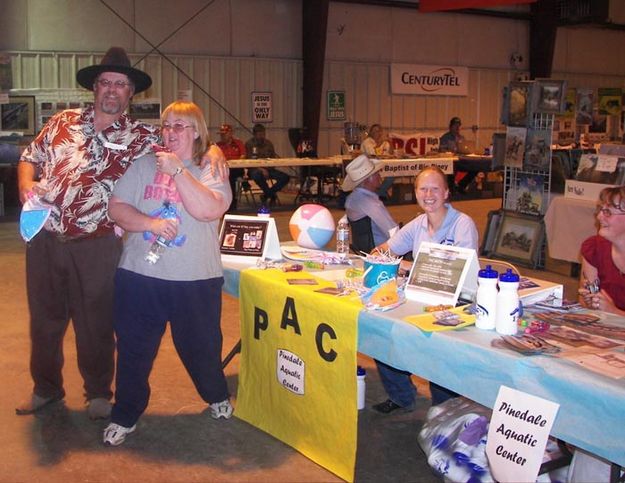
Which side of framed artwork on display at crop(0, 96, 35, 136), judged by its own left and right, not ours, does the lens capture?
front

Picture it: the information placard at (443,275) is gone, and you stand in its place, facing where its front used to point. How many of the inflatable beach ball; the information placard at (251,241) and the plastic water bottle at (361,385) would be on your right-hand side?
3

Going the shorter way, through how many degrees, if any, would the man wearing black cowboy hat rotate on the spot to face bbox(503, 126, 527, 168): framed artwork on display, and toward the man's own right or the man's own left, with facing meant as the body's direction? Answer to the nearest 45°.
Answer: approximately 135° to the man's own left

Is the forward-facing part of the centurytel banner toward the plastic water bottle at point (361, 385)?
yes

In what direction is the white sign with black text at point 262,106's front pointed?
toward the camera

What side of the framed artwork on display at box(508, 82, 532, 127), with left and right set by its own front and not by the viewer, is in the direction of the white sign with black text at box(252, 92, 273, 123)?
right

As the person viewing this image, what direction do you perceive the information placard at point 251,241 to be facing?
facing the viewer and to the left of the viewer

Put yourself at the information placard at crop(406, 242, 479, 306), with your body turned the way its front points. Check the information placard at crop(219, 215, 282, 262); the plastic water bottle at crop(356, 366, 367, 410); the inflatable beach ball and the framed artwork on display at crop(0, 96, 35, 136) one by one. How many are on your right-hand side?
4

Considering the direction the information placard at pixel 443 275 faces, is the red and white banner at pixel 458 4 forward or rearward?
rearward

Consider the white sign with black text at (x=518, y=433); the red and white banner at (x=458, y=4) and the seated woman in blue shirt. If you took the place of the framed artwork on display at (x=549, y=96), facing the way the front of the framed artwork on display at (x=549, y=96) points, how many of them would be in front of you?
2

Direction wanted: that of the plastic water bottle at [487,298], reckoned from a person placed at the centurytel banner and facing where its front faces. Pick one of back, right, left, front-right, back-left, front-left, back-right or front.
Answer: front

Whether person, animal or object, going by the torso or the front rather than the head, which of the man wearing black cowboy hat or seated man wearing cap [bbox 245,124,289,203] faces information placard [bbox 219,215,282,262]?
the seated man wearing cap

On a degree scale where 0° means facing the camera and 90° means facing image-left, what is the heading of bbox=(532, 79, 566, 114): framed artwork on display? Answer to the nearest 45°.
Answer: approximately 0°

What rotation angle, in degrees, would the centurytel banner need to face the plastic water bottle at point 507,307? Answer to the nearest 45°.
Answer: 0° — it already faces it

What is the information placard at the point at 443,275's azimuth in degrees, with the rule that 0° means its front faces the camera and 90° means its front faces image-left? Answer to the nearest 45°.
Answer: approximately 45°
